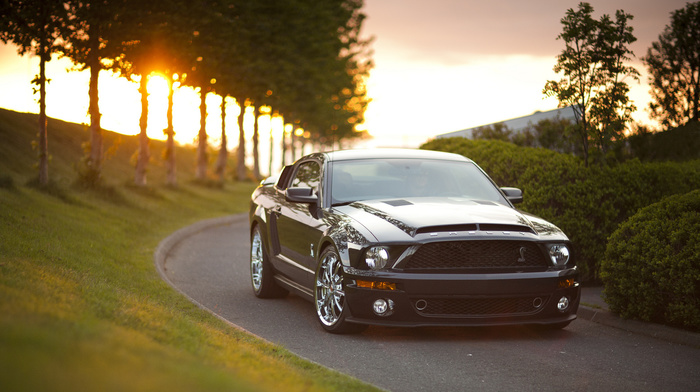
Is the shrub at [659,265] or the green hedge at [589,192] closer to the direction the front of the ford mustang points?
the shrub

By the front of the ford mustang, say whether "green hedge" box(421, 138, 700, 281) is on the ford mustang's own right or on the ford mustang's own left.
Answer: on the ford mustang's own left

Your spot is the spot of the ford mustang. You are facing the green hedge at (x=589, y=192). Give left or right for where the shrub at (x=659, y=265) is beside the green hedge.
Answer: right

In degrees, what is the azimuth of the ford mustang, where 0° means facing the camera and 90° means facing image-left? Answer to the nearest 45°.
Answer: approximately 315°

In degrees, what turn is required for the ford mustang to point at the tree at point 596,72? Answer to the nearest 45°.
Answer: approximately 90° to its left

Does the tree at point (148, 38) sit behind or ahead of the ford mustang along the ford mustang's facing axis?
behind

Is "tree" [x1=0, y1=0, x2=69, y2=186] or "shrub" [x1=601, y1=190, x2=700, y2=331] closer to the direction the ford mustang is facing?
the shrub

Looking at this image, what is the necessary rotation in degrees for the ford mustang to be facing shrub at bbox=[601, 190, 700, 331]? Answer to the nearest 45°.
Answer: approximately 45° to its left

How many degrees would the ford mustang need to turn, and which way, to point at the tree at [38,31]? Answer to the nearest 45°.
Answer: approximately 180°

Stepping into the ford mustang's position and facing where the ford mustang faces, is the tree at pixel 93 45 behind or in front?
behind
